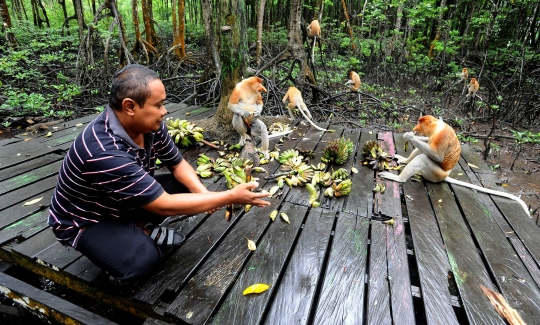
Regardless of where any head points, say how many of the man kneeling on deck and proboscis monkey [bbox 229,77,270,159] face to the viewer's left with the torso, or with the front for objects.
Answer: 0

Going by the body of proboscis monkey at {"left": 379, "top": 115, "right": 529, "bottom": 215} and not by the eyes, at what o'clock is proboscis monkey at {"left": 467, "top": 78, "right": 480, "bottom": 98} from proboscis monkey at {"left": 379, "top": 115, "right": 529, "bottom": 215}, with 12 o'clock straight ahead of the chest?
proboscis monkey at {"left": 467, "top": 78, "right": 480, "bottom": 98} is roughly at 3 o'clock from proboscis monkey at {"left": 379, "top": 115, "right": 529, "bottom": 215}.

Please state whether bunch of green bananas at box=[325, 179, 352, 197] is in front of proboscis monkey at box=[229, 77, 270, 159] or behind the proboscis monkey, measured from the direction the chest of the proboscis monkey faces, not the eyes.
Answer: in front

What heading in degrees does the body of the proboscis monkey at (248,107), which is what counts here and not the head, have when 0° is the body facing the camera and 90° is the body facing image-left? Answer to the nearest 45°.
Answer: approximately 315°

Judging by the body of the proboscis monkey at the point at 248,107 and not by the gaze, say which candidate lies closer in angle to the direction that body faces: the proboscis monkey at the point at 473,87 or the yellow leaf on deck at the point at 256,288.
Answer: the yellow leaf on deck

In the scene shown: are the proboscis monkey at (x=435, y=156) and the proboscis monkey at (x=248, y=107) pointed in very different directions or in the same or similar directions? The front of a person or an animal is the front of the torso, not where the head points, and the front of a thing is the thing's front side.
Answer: very different directions

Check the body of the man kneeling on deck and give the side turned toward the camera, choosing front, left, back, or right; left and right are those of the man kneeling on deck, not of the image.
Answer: right

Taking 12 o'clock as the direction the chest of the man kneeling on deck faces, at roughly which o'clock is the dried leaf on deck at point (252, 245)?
The dried leaf on deck is roughly at 12 o'clock from the man kneeling on deck.

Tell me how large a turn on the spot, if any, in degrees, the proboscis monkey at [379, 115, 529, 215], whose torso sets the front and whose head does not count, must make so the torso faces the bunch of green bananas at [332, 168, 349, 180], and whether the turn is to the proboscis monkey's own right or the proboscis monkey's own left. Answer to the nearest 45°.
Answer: approximately 45° to the proboscis monkey's own left

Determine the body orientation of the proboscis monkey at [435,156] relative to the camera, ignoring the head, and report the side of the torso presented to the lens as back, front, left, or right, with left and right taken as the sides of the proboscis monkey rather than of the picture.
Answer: left
